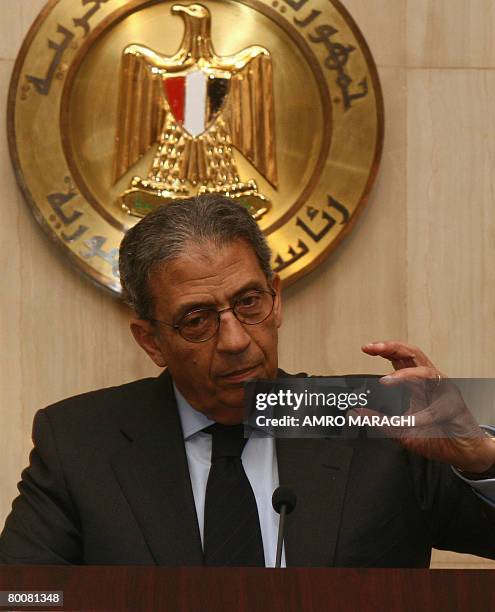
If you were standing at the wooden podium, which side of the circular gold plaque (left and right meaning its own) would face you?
front

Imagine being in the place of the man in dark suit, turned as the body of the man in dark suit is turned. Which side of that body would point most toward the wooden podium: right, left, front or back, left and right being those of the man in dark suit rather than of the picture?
front

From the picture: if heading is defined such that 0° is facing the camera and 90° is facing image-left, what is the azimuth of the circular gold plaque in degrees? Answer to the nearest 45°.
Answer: approximately 0°

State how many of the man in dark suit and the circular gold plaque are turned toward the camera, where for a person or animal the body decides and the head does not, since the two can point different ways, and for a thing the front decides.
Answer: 2
